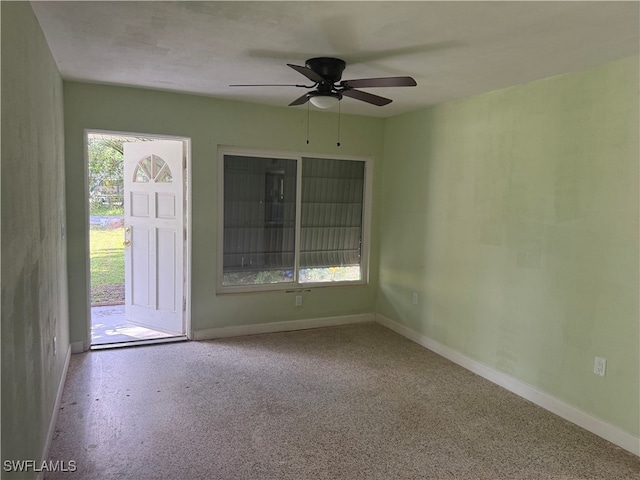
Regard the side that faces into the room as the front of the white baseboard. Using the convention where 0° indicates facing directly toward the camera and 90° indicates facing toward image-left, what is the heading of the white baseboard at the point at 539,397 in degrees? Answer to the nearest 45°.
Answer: approximately 45°

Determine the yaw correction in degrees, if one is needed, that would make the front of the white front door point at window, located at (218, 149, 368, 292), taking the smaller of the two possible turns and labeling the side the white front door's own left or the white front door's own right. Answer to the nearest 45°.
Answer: approximately 135° to the white front door's own left

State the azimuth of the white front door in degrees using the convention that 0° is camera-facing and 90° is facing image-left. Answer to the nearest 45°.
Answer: approximately 45°

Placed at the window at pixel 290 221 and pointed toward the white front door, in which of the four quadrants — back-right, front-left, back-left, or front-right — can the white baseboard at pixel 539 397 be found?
back-left

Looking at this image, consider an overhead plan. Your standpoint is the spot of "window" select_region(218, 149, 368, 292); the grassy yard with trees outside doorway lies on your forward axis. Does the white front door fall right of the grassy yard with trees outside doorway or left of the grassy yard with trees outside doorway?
left
